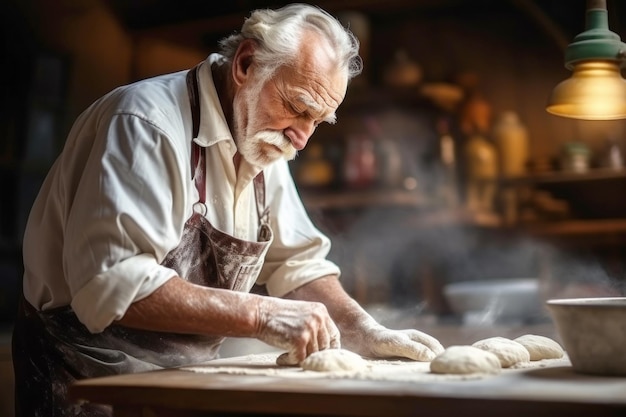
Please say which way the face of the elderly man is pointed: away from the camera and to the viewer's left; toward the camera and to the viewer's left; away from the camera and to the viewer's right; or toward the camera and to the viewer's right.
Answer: toward the camera and to the viewer's right

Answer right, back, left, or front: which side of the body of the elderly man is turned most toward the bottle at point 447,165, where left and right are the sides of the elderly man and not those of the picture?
left

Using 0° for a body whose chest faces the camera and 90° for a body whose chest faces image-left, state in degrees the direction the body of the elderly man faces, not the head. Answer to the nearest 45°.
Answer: approximately 315°

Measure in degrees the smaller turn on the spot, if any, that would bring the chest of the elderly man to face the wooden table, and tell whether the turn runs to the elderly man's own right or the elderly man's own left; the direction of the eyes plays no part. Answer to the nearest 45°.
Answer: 0° — they already face it

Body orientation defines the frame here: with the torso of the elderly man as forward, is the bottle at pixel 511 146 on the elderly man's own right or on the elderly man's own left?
on the elderly man's own left

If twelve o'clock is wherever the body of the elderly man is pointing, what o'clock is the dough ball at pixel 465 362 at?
The dough ball is roughly at 12 o'clock from the elderly man.

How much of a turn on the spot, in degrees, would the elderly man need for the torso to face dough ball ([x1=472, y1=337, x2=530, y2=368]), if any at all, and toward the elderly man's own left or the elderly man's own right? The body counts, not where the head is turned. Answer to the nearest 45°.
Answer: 0° — they already face it

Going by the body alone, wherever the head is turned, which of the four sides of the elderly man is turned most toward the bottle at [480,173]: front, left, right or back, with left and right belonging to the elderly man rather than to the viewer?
left

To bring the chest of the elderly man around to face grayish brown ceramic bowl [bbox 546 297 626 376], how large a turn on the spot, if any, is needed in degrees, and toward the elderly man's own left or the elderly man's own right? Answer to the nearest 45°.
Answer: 0° — they already face it
